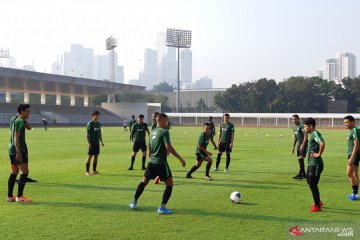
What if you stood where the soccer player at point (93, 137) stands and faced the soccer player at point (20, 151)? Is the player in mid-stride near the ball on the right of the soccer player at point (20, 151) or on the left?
left

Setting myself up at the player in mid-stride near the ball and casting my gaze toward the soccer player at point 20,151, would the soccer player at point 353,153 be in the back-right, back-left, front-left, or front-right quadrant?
back-right

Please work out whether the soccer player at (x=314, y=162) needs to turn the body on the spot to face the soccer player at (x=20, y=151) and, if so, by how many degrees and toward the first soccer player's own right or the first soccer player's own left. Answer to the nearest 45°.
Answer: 0° — they already face them

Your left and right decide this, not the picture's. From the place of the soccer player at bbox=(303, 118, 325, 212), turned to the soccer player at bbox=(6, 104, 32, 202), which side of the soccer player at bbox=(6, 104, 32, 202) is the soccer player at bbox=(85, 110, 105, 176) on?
right

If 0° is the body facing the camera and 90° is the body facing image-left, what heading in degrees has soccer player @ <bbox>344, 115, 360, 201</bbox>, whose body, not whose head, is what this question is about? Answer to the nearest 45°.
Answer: approximately 90°

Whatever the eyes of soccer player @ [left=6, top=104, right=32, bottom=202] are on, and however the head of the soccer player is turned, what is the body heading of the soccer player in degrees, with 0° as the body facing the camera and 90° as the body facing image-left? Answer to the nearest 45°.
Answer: approximately 270°

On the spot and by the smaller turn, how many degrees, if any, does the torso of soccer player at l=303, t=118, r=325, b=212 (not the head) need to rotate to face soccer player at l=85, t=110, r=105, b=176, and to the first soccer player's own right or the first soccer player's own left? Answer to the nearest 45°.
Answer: approximately 45° to the first soccer player's own right

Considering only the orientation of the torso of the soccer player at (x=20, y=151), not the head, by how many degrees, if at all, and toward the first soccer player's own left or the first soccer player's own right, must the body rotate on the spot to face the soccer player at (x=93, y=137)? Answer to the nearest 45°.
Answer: approximately 45° to the first soccer player's own left

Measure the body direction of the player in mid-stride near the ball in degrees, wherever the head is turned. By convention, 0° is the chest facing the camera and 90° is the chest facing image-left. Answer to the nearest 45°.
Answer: approximately 225°

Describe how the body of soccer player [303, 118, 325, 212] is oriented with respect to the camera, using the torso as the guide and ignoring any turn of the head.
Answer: to the viewer's left
